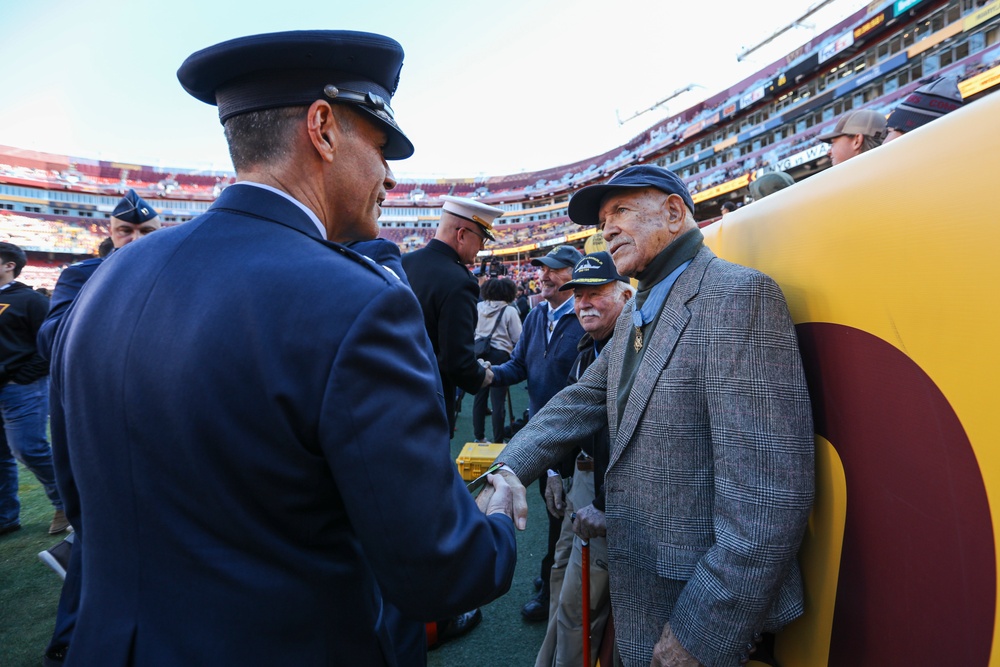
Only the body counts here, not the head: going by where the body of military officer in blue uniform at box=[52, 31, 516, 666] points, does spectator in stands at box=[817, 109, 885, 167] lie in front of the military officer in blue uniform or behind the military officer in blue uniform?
in front

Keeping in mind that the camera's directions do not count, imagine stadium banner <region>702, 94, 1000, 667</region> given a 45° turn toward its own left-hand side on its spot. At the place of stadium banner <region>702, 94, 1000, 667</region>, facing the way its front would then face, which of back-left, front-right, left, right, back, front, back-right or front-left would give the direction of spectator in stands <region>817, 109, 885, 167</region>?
back

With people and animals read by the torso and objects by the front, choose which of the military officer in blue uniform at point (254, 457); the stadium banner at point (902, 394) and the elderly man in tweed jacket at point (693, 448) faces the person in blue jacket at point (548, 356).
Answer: the military officer in blue uniform

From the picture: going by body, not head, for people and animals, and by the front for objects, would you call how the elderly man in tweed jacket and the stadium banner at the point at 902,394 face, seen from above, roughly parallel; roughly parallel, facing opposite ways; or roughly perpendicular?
roughly parallel

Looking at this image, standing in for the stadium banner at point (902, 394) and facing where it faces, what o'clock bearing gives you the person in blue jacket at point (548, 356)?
The person in blue jacket is roughly at 3 o'clock from the stadium banner.

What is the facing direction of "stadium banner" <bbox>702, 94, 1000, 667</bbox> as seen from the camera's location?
facing the viewer and to the left of the viewer

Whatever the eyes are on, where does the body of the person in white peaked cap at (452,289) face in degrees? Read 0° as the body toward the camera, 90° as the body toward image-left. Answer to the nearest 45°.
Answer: approximately 225°

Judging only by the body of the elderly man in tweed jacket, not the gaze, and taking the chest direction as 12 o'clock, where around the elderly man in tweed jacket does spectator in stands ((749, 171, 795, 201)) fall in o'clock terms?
The spectator in stands is roughly at 5 o'clock from the elderly man in tweed jacket.

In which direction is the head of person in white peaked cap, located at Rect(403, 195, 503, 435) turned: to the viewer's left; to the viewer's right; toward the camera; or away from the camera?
to the viewer's right

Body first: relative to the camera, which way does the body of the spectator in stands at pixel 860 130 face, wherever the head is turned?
to the viewer's left

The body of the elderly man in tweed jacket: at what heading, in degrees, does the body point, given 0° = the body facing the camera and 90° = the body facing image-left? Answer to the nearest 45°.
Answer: approximately 45°

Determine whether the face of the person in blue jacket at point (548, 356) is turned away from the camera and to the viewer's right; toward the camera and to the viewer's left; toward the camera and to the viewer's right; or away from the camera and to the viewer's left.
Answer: toward the camera and to the viewer's left
